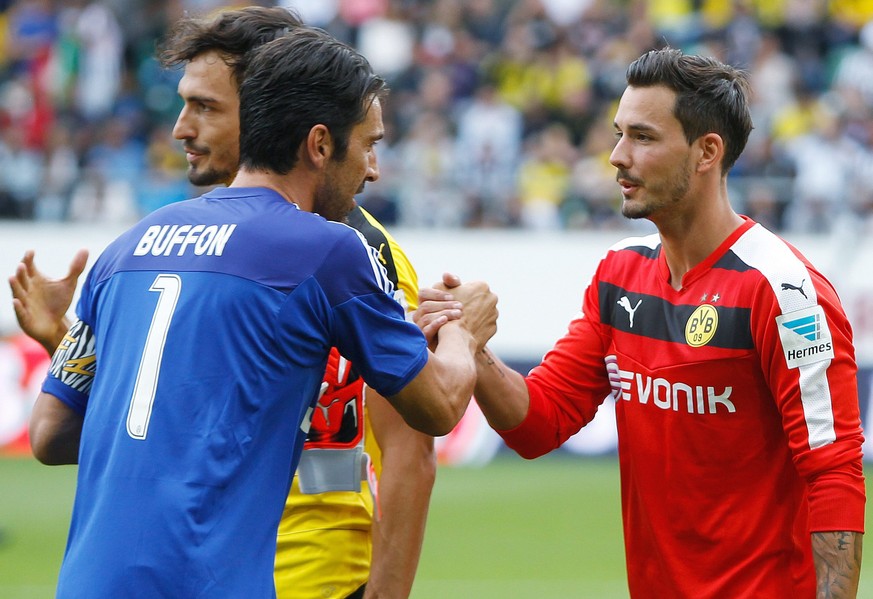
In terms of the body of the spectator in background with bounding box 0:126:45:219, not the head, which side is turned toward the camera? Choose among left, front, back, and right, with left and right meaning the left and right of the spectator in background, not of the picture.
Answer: front

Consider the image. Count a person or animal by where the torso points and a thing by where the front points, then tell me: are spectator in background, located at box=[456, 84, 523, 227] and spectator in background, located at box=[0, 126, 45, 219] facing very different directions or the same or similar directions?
same or similar directions

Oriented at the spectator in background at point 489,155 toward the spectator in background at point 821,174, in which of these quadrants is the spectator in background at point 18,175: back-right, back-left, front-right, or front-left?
back-right

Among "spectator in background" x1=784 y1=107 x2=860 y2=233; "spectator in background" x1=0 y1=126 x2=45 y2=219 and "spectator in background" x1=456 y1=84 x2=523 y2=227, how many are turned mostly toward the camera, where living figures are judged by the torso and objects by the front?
3

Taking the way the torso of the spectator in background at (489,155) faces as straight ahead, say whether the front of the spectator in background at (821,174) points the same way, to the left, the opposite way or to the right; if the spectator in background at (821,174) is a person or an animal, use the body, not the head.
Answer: the same way

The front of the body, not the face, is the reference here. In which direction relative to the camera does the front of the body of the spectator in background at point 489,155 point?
toward the camera

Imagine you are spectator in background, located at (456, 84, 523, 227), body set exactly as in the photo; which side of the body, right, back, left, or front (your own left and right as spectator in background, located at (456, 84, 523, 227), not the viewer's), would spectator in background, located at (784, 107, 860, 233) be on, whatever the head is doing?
left

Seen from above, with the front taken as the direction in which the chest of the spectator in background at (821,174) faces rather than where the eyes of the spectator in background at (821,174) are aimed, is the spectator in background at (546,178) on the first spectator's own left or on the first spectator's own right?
on the first spectator's own right

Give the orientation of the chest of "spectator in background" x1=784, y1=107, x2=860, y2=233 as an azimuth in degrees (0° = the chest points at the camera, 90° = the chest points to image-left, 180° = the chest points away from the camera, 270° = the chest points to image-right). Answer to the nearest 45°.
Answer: approximately 0°

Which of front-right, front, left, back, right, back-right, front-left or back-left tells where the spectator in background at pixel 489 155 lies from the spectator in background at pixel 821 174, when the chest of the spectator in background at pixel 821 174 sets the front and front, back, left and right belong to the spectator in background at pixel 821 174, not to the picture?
right
